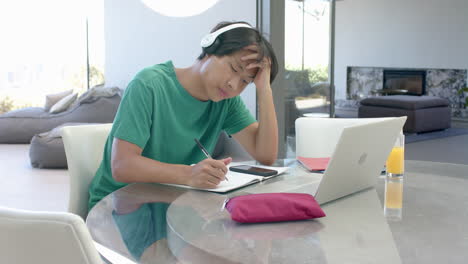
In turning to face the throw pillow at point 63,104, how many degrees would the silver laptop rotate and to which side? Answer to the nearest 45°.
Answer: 0° — it already faces it

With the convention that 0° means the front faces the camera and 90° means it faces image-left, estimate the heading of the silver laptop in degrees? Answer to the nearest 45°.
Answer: approximately 135°

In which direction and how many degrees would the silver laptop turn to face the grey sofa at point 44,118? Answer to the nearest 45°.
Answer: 0° — it already faces it

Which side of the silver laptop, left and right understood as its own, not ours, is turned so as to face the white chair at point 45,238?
left
